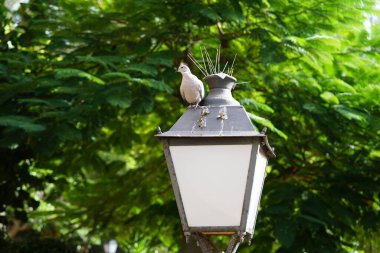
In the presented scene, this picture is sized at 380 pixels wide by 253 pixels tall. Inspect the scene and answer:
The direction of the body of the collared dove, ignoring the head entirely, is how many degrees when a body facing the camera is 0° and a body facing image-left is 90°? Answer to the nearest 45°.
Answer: approximately 45°
